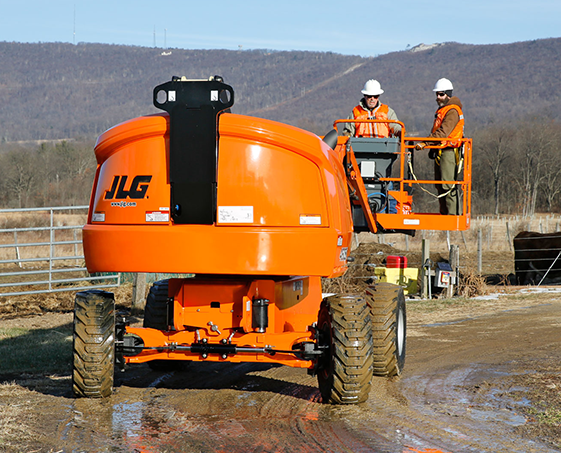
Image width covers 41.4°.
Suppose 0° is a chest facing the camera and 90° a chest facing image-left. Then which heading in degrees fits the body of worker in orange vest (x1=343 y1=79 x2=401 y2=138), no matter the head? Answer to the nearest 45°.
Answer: approximately 0°

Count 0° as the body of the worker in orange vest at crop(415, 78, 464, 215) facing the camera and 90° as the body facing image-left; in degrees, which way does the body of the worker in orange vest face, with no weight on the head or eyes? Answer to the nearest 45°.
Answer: approximately 90°

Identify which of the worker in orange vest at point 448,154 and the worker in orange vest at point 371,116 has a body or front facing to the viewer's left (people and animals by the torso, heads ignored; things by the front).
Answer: the worker in orange vest at point 448,154

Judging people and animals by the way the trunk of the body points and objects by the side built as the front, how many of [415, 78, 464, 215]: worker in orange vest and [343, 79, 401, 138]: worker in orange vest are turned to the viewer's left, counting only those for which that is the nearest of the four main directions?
1
